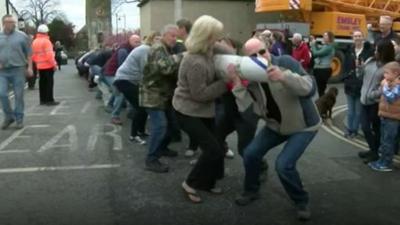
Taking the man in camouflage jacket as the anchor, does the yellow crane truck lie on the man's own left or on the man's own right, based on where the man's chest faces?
on the man's own left

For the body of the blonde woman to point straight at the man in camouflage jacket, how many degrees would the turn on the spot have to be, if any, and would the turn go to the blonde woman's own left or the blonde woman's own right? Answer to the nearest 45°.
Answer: approximately 135° to the blonde woman's own left

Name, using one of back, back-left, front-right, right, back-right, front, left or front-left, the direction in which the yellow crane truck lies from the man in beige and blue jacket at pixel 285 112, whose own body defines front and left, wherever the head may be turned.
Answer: back-right

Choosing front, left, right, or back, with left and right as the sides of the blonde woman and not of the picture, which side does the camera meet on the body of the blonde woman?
right

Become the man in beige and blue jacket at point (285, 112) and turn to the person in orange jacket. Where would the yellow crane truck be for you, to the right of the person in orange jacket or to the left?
right

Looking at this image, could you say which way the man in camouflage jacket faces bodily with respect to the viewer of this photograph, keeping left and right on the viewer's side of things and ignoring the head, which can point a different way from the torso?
facing to the right of the viewer

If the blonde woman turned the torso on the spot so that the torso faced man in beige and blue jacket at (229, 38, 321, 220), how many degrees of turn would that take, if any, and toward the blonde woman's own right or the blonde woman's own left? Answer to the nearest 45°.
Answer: approximately 45° to the blonde woman's own right

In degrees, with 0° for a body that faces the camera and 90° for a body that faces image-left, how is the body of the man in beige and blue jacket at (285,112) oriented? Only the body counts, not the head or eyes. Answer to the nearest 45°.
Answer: approximately 45°
